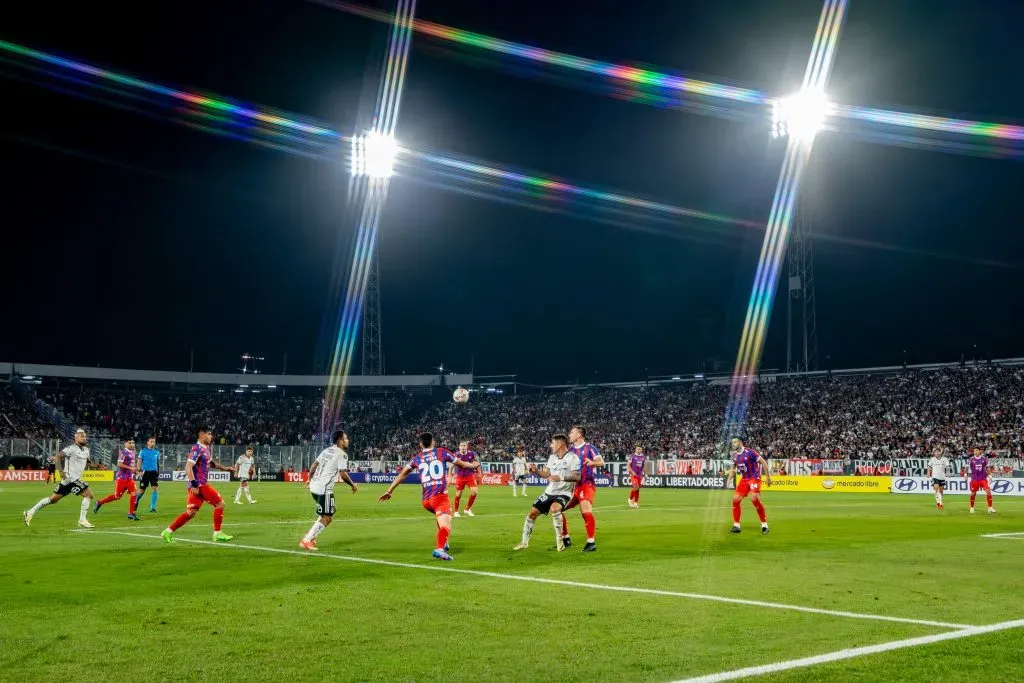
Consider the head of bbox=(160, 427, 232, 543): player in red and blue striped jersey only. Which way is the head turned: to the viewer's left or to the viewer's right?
to the viewer's right

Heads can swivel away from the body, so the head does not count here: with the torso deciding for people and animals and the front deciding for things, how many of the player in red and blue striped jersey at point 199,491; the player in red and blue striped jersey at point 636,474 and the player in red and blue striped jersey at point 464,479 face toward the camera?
2

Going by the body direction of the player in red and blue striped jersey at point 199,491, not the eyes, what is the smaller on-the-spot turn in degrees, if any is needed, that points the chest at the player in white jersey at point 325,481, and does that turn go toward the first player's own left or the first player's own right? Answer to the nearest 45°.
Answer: approximately 45° to the first player's own right

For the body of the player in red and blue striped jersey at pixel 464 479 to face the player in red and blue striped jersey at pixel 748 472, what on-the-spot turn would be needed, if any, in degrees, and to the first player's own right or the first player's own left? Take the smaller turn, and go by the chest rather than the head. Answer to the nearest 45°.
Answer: approximately 45° to the first player's own left

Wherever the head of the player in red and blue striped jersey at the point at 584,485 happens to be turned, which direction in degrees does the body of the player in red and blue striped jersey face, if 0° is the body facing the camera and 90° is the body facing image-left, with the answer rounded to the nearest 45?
approximately 45°

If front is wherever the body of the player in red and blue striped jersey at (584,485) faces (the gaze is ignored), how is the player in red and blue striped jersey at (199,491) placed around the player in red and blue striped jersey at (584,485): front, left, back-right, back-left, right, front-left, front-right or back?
front-right

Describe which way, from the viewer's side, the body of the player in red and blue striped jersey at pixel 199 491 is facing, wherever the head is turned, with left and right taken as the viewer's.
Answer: facing to the right of the viewer

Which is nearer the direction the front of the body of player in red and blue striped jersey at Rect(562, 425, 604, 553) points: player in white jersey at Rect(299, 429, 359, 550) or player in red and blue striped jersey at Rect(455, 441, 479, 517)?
the player in white jersey

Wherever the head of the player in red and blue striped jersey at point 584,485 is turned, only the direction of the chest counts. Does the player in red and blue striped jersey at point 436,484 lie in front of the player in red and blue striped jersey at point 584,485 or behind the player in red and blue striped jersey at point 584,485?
in front

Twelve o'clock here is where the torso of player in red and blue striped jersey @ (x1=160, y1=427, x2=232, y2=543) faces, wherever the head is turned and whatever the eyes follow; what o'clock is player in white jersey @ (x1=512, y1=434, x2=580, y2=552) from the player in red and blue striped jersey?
The player in white jersey is roughly at 1 o'clock from the player in red and blue striped jersey.

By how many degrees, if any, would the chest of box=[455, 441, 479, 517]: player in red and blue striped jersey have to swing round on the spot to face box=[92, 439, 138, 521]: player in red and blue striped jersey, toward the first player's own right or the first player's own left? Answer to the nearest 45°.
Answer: approximately 90° to the first player's own right

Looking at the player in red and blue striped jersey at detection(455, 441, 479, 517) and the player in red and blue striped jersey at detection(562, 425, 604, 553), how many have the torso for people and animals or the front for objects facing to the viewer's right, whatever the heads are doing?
0
